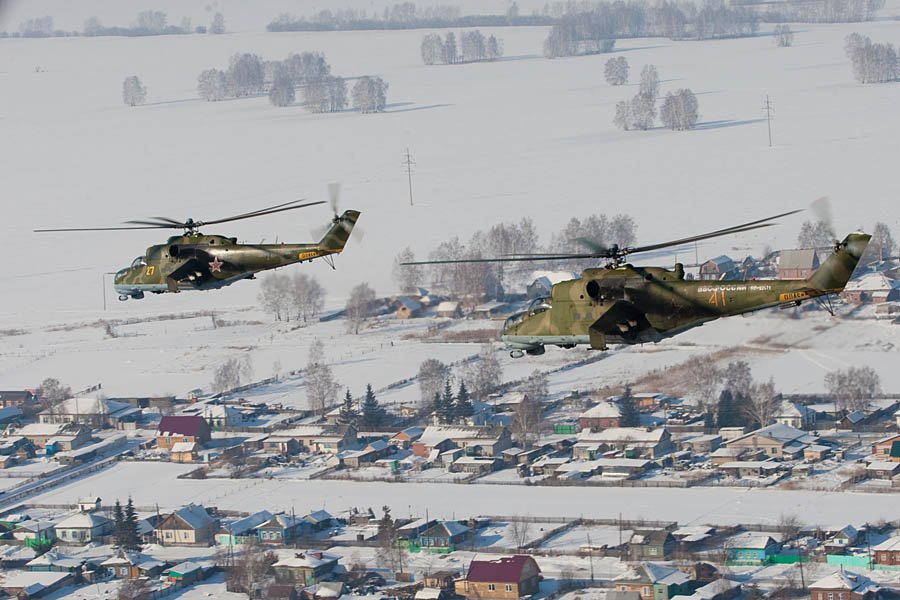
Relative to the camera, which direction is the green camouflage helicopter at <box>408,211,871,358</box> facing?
to the viewer's left
